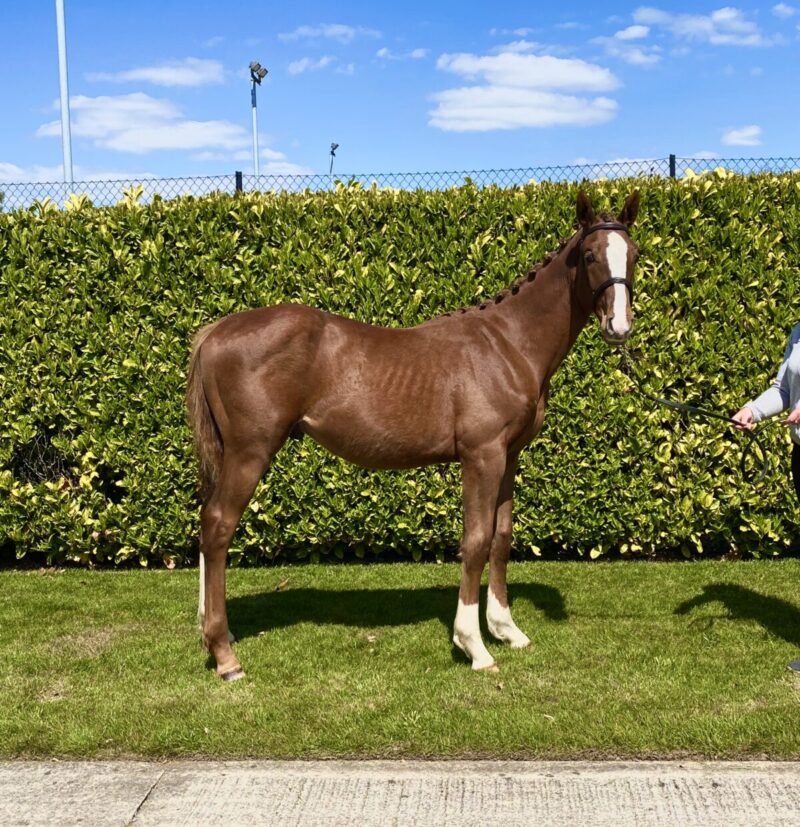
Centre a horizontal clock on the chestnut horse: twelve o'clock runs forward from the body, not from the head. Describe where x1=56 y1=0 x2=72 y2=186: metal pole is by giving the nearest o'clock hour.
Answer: The metal pole is roughly at 8 o'clock from the chestnut horse.

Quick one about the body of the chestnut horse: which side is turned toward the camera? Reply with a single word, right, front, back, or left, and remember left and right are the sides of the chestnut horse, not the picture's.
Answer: right
